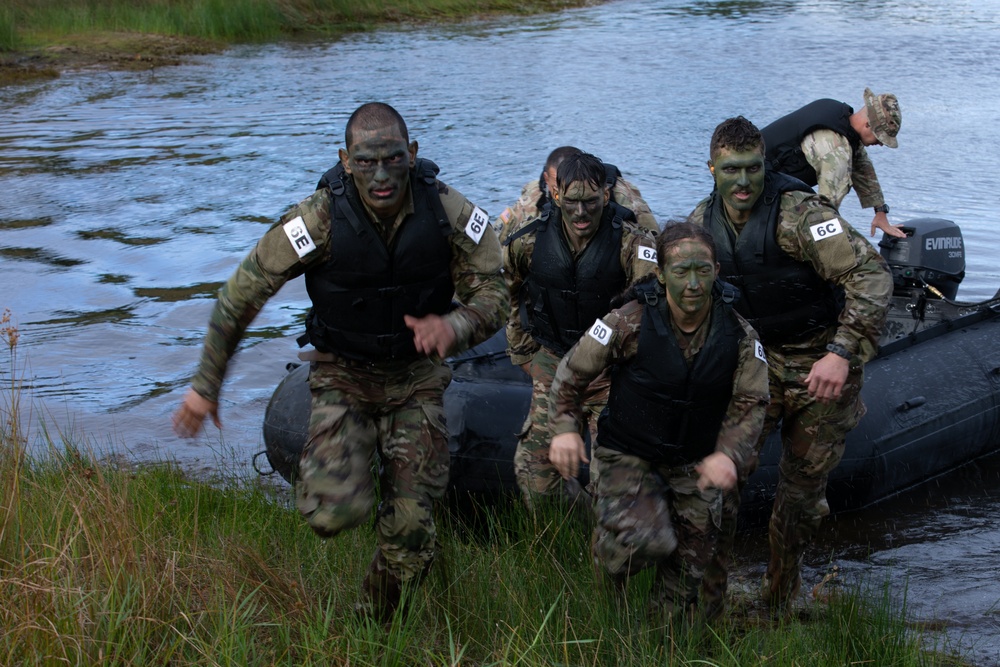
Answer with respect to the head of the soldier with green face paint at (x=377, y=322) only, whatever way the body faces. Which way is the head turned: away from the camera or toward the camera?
toward the camera

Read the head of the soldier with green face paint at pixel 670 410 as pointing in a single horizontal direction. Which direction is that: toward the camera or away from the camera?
toward the camera

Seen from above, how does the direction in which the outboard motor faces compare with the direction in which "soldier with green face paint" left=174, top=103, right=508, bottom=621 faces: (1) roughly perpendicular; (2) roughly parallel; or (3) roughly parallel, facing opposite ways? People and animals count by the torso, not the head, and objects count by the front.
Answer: roughly perpendicular

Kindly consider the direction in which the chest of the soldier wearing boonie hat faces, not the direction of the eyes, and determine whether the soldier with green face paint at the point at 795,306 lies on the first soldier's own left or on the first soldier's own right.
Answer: on the first soldier's own right

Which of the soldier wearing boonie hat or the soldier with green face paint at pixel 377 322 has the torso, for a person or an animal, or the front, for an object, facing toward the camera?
the soldier with green face paint

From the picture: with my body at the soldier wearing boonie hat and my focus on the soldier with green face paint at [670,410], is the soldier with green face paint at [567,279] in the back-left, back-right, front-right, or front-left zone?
front-right

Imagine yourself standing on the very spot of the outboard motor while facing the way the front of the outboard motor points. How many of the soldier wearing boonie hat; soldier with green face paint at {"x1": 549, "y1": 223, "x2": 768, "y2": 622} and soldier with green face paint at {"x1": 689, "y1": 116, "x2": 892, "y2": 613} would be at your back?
0

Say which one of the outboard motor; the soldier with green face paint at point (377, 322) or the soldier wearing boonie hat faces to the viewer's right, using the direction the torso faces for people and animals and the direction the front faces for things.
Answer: the soldier wearing boonie hat

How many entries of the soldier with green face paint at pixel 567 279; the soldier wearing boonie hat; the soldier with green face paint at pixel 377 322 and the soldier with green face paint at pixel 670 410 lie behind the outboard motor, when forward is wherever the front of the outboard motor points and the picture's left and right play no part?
0

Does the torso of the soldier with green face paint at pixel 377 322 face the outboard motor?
no

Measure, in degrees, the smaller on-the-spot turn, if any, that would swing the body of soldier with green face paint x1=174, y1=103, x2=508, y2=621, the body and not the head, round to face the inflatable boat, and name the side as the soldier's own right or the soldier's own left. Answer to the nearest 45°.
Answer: approximately 135° to the soldier's own left

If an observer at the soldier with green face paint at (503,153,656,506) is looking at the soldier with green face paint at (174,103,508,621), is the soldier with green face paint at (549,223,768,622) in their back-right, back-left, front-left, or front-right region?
front-left

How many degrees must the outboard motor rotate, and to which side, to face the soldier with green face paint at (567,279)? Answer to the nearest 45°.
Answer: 0° — it already faces them

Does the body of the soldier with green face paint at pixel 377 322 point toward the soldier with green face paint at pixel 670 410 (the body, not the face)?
no

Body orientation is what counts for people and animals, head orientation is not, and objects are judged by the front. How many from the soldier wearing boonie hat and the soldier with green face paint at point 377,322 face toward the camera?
1

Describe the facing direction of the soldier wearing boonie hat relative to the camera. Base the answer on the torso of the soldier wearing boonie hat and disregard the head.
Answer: to the viewer's right

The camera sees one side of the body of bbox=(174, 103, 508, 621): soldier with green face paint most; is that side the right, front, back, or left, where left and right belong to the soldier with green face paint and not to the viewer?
front

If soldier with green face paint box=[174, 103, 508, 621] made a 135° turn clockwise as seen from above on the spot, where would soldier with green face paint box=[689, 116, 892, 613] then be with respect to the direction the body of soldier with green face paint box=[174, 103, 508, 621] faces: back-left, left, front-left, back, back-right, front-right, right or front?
back-right

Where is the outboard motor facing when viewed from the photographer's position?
facing the viewer and to the left of the viewer

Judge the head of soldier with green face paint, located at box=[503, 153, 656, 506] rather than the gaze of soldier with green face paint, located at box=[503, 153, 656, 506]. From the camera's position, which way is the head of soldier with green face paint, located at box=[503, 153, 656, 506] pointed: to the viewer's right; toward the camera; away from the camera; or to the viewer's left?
toward the camera

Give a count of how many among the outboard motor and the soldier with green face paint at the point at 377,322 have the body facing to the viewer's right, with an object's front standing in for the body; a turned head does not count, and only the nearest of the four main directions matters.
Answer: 0
